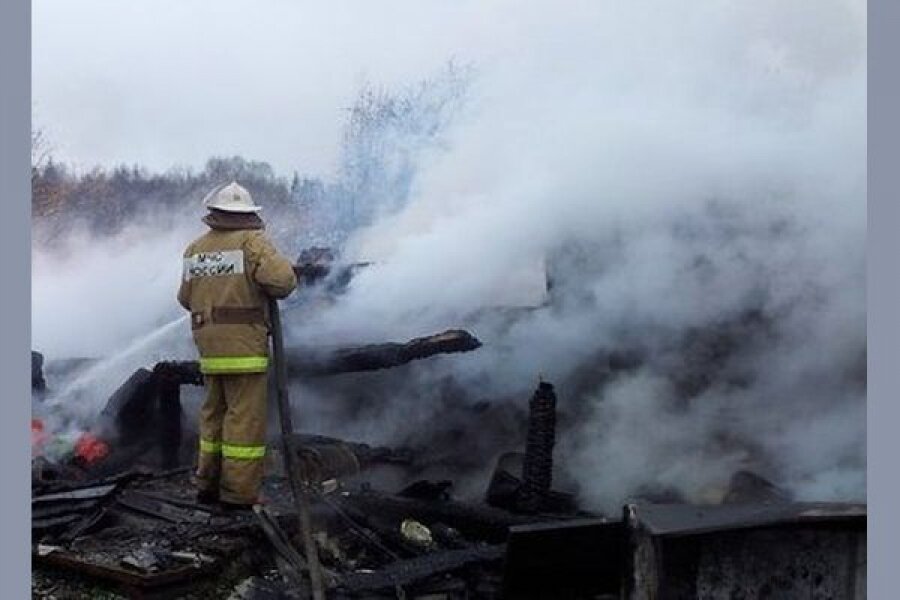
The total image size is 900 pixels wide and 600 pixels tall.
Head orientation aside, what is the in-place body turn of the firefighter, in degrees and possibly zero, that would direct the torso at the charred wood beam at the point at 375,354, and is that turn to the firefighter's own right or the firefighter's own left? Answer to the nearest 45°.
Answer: approximately 45° to the firefighter's own right

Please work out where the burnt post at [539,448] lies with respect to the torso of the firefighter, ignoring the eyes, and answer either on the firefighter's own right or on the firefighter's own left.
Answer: on the firefighter's own right

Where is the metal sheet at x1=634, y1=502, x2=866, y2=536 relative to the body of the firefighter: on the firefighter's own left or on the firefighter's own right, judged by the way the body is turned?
on the firefighter's own right

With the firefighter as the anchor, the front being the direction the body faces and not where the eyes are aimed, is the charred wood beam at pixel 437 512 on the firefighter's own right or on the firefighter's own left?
on the firefighter's own right
